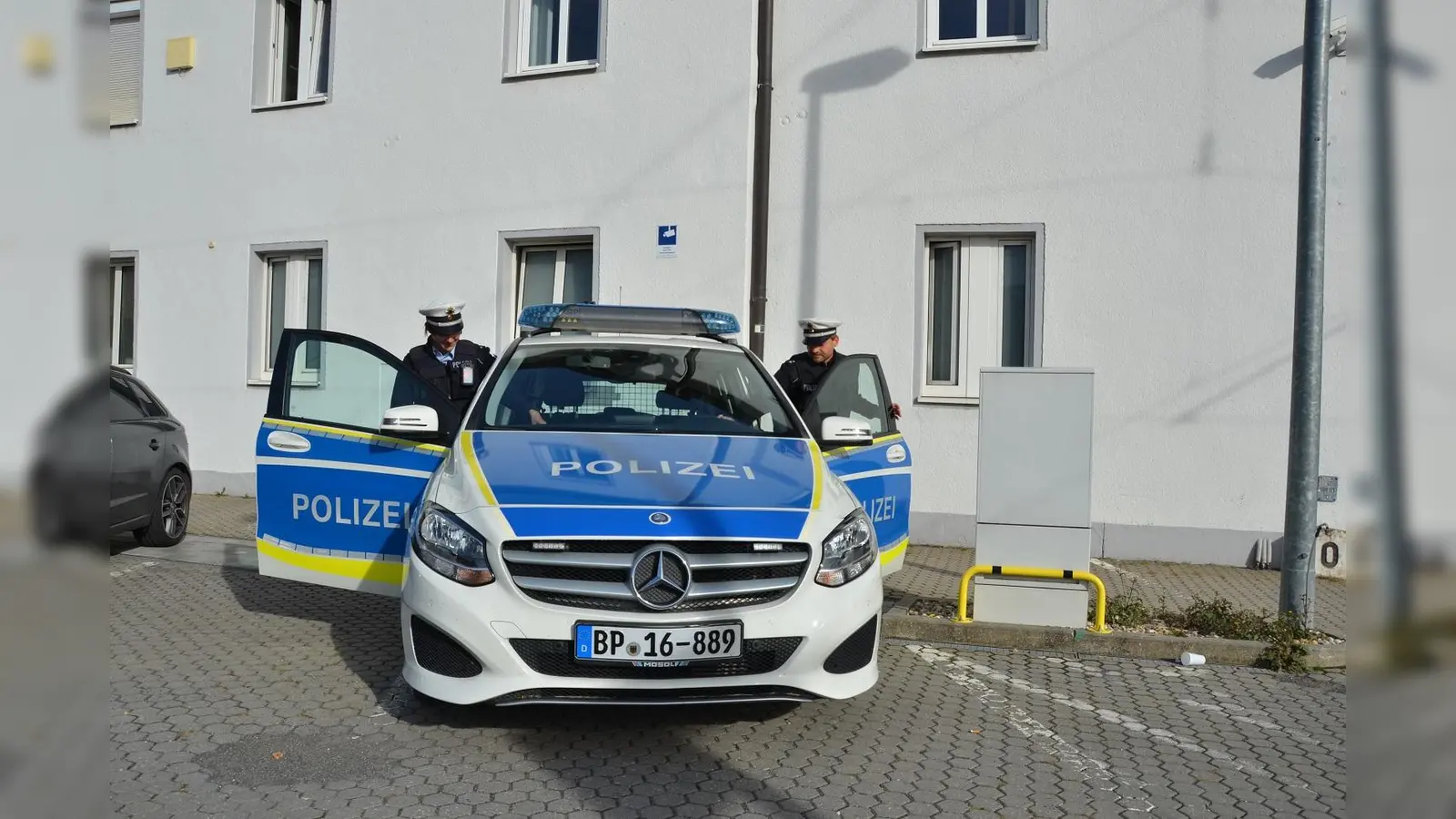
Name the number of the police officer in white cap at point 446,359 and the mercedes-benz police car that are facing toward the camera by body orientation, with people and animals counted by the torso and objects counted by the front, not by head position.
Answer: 2

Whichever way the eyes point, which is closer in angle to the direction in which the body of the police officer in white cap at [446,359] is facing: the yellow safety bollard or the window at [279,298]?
the yellow safety bollard

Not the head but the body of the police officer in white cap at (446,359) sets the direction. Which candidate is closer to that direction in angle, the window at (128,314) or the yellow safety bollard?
the yellow safety bollard

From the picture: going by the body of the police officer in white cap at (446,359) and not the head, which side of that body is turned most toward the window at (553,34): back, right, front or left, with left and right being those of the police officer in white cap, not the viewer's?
back

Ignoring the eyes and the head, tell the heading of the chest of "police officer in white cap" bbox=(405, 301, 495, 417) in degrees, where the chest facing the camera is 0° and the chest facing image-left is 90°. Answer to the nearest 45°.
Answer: approximately 0°

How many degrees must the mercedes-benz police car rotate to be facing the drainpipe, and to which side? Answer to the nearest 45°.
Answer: approximately 180°

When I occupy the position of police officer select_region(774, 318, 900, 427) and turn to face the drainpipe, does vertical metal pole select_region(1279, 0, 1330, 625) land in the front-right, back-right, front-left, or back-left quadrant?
back-right

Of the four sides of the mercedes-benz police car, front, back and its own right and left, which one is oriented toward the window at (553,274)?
back
